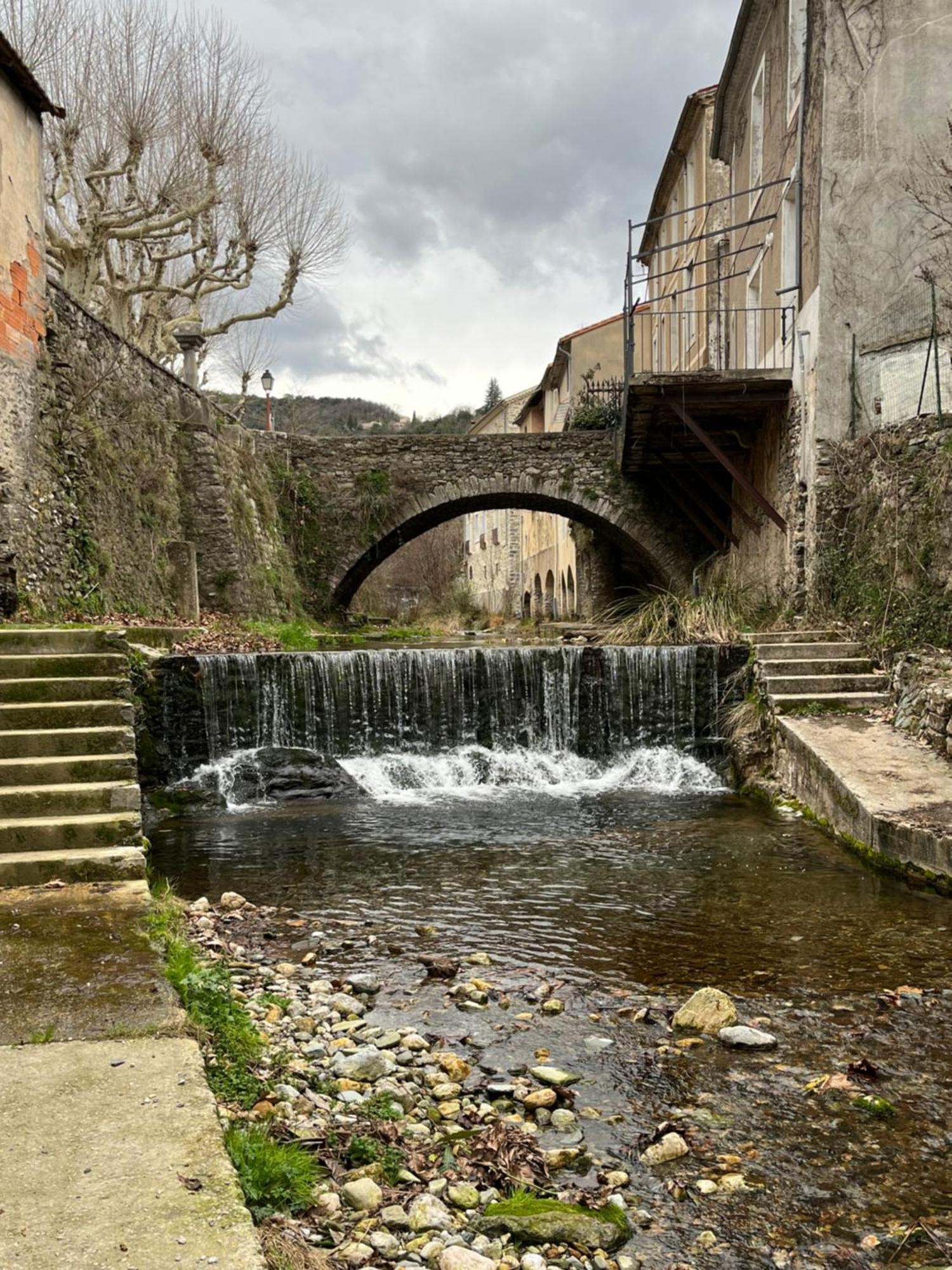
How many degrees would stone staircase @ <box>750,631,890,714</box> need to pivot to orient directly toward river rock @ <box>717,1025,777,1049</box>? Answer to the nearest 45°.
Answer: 0° — it already faces it

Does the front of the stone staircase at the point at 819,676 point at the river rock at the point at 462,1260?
yes

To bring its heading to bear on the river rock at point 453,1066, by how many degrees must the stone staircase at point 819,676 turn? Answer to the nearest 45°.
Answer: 0° — it already faces it

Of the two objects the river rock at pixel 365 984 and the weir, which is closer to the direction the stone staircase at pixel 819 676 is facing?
the river rock

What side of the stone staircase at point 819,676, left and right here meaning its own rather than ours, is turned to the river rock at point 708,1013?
front

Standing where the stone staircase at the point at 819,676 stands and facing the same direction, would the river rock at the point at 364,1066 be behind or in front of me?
in front

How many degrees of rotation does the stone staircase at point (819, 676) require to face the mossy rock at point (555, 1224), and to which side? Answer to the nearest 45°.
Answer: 0° — it already faces it

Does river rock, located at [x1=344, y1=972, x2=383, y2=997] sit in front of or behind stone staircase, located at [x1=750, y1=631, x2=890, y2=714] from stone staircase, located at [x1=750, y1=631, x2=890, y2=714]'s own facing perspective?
in front

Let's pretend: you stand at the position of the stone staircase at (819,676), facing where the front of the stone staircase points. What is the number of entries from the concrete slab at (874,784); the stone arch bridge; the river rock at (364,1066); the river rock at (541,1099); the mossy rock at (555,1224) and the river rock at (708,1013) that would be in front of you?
5

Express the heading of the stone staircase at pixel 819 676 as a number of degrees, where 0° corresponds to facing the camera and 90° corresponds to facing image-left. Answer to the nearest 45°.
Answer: approximately 0°

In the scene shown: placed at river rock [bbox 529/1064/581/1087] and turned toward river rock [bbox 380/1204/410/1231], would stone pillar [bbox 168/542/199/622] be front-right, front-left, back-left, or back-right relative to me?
back-right
